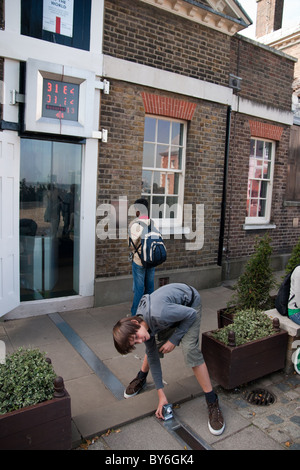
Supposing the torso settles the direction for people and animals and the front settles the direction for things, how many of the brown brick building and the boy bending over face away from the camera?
0

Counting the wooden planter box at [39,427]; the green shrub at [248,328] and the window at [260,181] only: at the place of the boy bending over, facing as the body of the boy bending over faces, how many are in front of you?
1

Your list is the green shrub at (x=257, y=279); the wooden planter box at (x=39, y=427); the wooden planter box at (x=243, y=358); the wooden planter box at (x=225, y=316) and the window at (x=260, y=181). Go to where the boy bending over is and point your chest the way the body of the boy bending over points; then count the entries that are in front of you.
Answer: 1

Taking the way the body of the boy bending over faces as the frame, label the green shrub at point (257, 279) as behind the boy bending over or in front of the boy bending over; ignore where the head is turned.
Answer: behind

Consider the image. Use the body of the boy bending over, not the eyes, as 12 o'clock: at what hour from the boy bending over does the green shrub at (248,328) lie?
The green shrub is roughly at 6 o'clock from the boy bending over.

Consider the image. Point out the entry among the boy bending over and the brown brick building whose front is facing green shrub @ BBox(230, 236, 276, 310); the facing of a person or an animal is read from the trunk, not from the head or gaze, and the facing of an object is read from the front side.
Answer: the brown brick building

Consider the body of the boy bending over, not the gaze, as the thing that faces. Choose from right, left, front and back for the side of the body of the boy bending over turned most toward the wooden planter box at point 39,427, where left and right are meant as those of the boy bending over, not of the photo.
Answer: front

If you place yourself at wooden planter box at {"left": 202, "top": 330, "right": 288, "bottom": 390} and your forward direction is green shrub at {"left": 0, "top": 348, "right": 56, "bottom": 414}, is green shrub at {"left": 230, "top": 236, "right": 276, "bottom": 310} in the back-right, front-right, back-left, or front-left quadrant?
back-right

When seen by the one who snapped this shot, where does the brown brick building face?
facing the viewer and to the right of the viewer

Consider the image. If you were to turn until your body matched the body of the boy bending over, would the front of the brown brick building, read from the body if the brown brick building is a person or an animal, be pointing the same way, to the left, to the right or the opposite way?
to the left

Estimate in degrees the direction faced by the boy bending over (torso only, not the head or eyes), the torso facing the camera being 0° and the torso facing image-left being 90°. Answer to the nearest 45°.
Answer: approximately 45°

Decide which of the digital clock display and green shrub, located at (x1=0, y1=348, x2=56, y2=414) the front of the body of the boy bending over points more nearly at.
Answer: the green shrub
